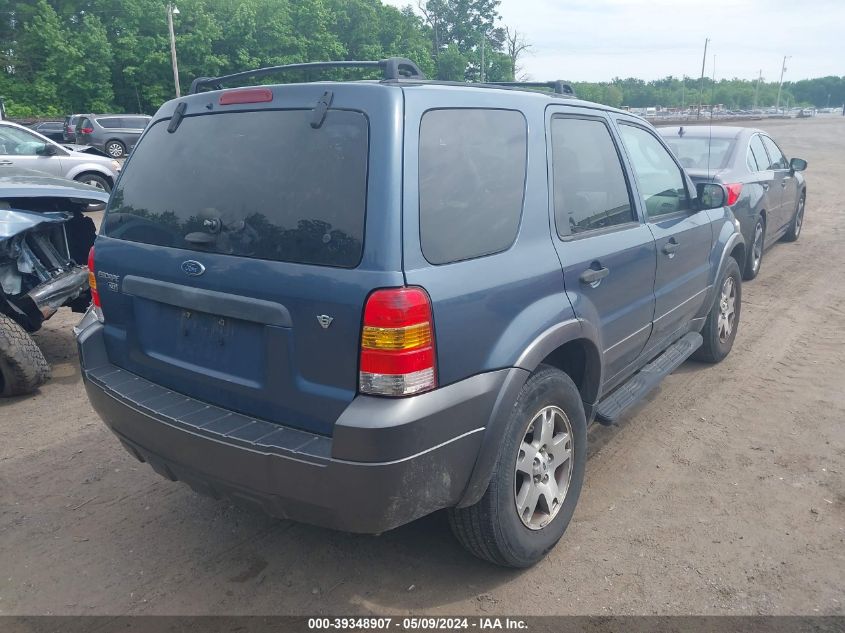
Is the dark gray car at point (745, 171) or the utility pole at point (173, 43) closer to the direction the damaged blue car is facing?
the dark gray car

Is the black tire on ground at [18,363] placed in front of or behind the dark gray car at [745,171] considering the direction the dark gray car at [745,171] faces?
behind

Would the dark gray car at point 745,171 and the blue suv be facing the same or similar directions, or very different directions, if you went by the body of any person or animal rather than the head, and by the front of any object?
same or similar directions

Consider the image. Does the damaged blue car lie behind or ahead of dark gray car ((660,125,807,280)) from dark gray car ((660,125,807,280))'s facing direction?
behind

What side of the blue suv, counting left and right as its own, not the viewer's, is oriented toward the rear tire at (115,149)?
left

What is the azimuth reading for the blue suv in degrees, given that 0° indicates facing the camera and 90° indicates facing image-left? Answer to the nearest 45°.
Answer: approximately 225°

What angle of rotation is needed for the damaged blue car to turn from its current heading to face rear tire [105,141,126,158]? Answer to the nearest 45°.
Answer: approximately 135° to its left

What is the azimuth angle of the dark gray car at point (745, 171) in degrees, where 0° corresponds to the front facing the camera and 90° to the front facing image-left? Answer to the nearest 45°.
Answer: approximately 225°

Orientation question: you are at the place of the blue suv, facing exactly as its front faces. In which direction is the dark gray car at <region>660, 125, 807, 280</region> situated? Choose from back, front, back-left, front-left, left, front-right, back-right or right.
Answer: front

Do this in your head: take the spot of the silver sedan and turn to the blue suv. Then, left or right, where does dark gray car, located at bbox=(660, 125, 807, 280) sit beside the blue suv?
left

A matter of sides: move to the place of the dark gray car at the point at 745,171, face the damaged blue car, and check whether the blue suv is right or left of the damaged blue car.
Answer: left

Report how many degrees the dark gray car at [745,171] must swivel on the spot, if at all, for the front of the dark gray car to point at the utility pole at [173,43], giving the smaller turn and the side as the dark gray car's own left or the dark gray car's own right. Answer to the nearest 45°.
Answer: approximately 90° to the dark gray car's own left
